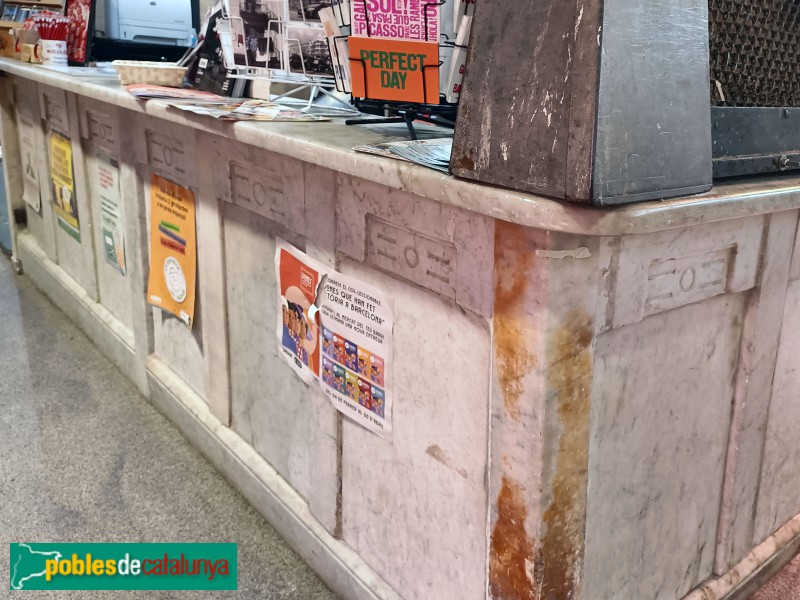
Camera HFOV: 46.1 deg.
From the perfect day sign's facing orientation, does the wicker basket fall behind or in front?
behind

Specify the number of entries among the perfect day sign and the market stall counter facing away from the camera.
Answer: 0

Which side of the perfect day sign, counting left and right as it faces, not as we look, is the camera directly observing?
front

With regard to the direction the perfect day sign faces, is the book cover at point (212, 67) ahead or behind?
behind

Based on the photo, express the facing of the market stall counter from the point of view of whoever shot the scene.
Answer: facing the viewer and to the left of the viewer
